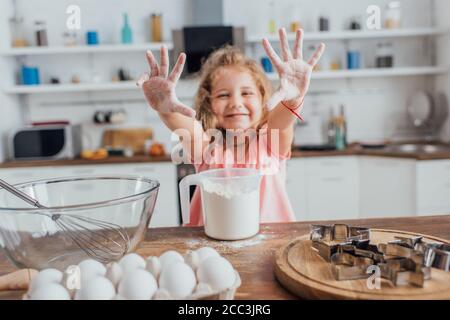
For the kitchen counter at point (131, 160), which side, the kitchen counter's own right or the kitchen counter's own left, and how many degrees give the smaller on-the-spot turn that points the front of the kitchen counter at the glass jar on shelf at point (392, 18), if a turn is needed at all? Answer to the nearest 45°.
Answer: approximately 90° to the kitchen counter's own left

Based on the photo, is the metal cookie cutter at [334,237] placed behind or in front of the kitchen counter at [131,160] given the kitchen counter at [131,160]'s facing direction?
in front

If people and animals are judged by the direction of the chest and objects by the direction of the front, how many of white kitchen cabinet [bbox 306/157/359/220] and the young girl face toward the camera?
2

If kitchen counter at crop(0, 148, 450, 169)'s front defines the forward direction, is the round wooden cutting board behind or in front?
in front

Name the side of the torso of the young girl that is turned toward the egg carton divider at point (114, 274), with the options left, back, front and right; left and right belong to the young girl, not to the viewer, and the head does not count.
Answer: front

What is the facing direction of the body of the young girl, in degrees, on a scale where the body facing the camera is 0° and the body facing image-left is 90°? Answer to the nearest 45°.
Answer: approximately 0°

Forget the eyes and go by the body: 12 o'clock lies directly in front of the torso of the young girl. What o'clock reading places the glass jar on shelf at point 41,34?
The glass jar on shelf is roughly at 5 o'clock from the young girl.

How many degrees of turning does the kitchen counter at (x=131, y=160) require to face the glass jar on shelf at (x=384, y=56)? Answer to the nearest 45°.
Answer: approximately 90° to its left
